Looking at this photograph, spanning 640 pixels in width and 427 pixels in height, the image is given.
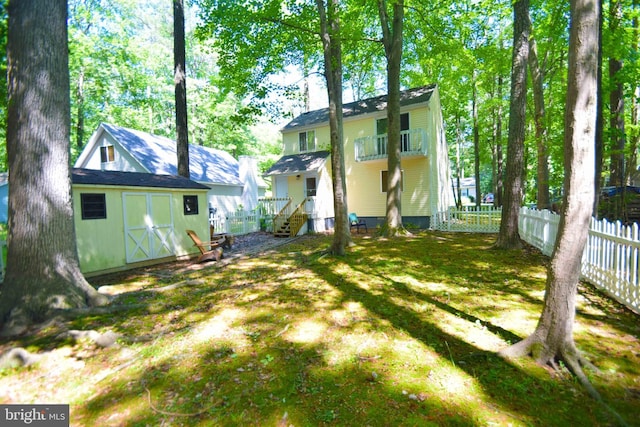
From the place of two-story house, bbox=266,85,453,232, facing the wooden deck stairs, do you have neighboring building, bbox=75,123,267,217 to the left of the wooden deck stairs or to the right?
right

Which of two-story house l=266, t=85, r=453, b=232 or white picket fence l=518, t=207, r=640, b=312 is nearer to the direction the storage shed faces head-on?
the white picket fence

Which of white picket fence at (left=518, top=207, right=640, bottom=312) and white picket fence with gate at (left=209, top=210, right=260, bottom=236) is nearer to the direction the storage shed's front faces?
the white picket fence at (left=518, top=207, right=640, bottom=312)

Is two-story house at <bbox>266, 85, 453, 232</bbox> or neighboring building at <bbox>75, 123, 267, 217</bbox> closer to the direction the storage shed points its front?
the two-story house

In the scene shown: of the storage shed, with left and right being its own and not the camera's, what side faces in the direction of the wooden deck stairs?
left

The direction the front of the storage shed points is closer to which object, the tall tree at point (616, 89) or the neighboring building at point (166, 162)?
the tall tree

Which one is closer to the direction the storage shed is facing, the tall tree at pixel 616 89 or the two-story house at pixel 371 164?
the tall tree

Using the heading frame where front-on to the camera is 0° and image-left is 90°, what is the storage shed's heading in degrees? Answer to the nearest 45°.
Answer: approximately 315°
